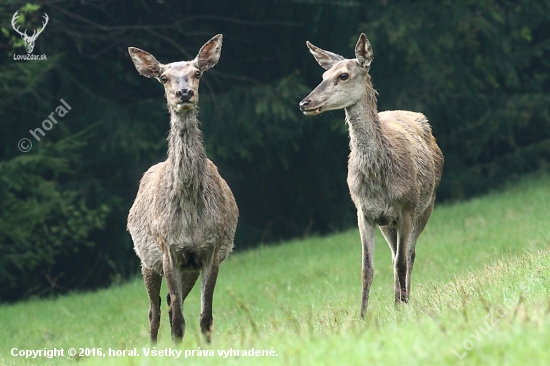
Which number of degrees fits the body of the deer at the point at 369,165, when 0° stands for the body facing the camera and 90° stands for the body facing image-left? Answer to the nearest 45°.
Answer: approximately 45°

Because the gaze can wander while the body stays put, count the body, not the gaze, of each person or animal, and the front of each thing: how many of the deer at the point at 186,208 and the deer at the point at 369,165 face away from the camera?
0

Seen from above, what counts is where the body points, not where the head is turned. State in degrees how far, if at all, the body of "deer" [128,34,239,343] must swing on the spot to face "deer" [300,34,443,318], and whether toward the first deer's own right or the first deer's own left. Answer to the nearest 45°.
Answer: approximately 90° to the first deer's own left

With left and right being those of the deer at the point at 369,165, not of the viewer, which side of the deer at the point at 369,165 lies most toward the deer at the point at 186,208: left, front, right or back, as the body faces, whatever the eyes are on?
front

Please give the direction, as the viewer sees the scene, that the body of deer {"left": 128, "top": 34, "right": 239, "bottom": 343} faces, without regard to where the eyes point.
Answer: toward the camera
